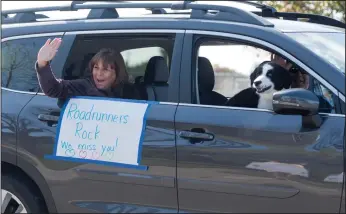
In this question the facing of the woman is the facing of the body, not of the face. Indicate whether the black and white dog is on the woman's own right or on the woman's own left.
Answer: on the woman's own left
